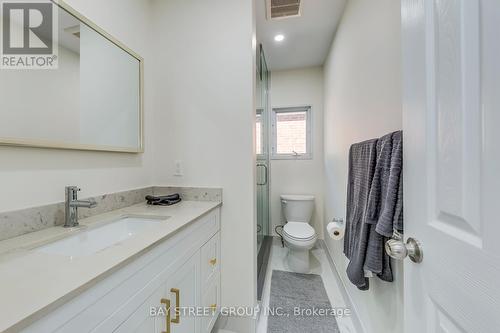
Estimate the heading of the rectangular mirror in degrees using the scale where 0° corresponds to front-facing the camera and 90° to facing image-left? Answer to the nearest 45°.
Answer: approximately 315°

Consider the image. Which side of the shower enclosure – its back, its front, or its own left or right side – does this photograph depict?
right
